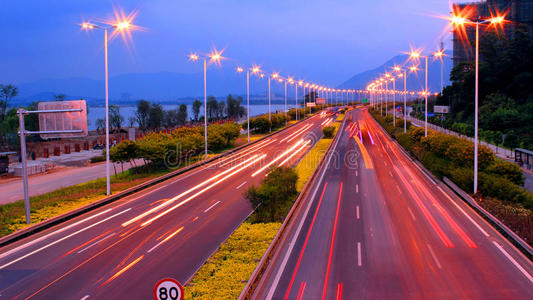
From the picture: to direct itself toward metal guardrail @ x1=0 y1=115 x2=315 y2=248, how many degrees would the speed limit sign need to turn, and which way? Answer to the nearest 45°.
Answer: approximately 180°

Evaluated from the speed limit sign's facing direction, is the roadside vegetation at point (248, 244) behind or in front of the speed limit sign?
behind

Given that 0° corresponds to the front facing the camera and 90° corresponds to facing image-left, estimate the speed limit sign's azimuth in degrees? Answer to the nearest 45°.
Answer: approximately 0°

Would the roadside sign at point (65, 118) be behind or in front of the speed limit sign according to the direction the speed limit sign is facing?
behind

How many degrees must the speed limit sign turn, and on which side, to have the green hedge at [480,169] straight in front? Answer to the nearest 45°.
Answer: approximately 135° to its left

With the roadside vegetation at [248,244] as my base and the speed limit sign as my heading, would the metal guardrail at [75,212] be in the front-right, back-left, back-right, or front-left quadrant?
back-right
